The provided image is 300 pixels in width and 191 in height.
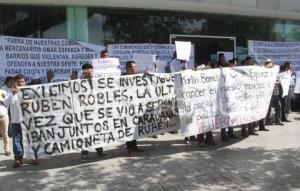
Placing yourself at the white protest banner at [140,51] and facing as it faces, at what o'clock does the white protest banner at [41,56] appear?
the white protest banner at [41,56] is roughly at 2 o'clock from the white protest banner at [140,51].

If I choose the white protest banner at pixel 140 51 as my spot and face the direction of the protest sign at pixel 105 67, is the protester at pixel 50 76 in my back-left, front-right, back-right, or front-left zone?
front-right

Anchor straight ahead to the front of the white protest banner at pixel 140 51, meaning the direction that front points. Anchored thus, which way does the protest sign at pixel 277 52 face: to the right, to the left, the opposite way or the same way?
the same way

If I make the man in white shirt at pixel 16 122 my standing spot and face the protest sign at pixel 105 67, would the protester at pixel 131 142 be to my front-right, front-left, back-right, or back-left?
front-right

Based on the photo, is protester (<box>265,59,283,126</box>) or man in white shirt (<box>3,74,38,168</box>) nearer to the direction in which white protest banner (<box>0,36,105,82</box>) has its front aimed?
the man in white shirt

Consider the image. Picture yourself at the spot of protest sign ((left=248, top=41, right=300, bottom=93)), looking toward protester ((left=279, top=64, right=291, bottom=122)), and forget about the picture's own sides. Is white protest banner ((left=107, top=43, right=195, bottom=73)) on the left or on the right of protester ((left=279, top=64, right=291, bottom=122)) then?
right

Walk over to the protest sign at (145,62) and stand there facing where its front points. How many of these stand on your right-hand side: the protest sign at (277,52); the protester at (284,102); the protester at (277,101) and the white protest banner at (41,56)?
1

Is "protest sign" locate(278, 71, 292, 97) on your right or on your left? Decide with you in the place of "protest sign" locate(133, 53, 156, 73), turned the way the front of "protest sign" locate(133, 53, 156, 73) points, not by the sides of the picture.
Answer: on your left

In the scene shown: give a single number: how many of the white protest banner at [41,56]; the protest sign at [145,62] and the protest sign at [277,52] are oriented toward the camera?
3

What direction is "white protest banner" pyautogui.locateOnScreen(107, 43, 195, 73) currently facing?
toward the camera

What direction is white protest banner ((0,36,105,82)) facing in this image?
toward the camera

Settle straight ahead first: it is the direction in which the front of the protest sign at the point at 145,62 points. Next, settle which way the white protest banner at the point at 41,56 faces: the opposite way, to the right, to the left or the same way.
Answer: the same way

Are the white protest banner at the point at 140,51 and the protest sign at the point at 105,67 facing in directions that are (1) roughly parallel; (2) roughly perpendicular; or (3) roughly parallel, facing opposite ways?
roughly parallel

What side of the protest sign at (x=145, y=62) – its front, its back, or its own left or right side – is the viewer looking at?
front

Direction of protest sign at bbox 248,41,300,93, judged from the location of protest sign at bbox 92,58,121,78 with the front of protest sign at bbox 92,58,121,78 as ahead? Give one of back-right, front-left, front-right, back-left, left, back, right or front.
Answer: back-left
